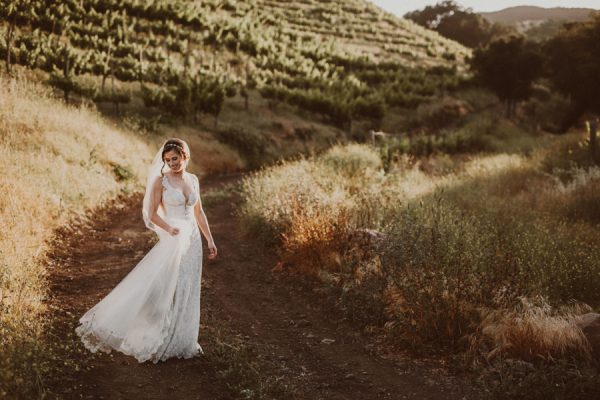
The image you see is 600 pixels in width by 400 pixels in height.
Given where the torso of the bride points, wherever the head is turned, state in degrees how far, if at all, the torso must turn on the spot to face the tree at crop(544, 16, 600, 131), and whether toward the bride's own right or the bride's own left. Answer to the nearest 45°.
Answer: approximately 90° to the bride's own left

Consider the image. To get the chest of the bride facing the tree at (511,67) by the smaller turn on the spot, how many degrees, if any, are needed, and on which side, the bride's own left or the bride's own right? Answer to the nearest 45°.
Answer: approximately 90° to the bride's own left

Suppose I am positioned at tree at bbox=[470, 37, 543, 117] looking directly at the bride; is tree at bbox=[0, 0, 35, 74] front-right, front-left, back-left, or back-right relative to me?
front-right

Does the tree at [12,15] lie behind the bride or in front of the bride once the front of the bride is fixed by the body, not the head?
behind
